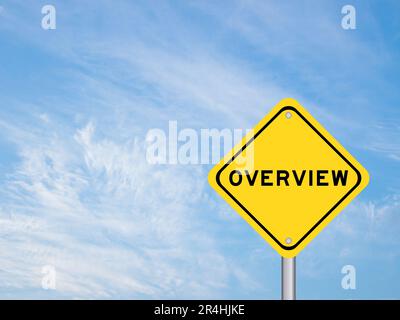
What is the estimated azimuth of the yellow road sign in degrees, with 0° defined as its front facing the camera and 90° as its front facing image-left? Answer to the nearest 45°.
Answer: approximately 0°
